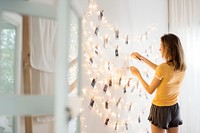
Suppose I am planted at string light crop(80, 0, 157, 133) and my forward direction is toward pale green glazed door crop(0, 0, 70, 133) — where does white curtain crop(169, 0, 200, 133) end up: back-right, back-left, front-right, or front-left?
back-left

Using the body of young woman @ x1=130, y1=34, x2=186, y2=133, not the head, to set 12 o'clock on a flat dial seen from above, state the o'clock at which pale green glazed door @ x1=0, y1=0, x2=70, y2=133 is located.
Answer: The pale green glazed door is roughly at 8 o'clock from the young woman.

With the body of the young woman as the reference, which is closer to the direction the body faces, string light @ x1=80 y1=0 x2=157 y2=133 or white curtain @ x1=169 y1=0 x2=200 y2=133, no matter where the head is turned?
the string light

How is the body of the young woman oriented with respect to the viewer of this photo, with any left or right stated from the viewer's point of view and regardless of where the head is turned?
facing away from the viewer and to the left of the viewer

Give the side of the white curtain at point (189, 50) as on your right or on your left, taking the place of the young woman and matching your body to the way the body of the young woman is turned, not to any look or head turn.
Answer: on your right
